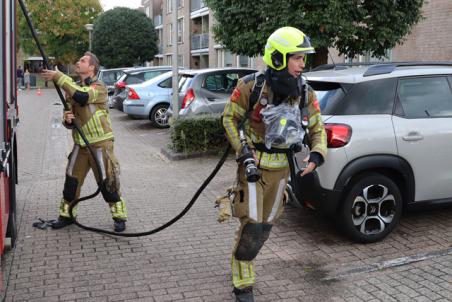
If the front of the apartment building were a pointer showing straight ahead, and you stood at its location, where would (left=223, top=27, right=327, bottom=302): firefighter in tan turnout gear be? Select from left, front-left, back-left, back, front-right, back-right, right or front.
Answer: front-left

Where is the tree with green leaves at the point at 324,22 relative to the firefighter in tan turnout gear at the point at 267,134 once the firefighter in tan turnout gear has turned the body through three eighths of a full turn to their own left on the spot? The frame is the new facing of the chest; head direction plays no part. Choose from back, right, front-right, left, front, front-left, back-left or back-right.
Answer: front

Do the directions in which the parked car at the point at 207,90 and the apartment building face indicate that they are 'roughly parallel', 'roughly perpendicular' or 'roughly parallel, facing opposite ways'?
roughly parallel, facing opposite ways

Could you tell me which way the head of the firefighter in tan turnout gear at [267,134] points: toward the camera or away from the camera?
toward the camera

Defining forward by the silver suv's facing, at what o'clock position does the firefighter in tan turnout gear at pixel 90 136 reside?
The firefighter in tan turnout gear is roughly at 7 o'clock from the silver suv.

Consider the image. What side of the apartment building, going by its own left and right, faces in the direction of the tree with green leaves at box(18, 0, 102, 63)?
right

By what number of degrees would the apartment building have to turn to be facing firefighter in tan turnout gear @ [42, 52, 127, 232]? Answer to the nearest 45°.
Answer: approximately 45° to its left

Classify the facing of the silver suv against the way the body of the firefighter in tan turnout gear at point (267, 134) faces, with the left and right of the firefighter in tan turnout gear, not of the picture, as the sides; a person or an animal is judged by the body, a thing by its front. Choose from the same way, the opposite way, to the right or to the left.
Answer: to the left

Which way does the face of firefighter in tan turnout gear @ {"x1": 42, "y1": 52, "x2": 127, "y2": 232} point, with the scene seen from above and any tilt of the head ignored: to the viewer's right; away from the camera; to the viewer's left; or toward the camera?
to the viewer's left

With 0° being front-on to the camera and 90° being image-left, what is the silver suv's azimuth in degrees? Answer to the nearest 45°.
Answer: approximately 225°

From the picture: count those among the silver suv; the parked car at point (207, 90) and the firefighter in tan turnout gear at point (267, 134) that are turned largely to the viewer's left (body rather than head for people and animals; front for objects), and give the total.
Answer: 0

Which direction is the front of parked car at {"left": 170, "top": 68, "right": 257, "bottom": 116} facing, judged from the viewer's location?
facing away from the viewer and to the right of the viewer

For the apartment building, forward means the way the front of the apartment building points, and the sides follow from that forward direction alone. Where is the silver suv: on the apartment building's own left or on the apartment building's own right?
on the apartment building's own left

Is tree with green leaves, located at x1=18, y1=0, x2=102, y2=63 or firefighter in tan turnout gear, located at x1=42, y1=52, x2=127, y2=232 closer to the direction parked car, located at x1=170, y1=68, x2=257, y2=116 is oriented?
the tree with green leaves

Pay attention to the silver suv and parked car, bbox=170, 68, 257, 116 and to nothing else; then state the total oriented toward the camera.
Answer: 0

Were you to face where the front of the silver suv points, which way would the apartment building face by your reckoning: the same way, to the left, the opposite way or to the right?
the opposite way

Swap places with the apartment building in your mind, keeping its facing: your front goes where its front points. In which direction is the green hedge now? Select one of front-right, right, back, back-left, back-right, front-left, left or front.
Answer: front-left
